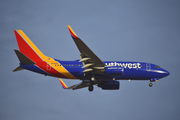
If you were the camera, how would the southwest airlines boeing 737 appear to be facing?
facing to the right of the viewer
